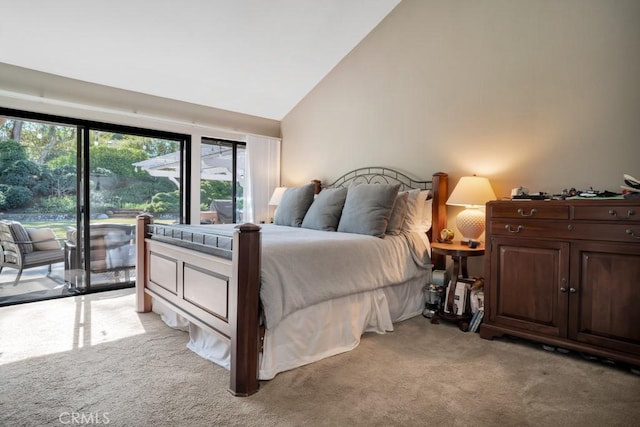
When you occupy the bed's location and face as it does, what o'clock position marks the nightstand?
The nightstand is roughly at 7 o'clock from the bed.

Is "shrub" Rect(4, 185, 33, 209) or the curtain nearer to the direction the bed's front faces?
the shrub

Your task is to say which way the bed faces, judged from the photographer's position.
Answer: facing the viewer and to the left of the viewer

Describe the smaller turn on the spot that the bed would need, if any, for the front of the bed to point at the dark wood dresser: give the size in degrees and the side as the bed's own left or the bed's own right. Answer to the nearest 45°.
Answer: approximately 135° to the bed's own left

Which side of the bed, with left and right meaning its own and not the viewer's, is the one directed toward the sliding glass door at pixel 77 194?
right

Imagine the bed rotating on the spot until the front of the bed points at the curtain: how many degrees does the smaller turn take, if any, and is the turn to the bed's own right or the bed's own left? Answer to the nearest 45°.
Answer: approximately 135° to the bed's own right

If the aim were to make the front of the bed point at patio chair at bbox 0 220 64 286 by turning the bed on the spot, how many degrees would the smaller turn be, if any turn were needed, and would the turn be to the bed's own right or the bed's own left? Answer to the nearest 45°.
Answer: approximately 90° to the bed's own right

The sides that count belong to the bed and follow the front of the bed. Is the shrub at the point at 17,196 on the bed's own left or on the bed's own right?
on the bed's own right

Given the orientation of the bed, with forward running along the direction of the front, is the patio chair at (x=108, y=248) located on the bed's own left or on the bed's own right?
on the bed's own right

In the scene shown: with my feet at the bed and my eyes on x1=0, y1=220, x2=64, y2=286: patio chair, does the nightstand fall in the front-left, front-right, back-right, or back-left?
back-right
